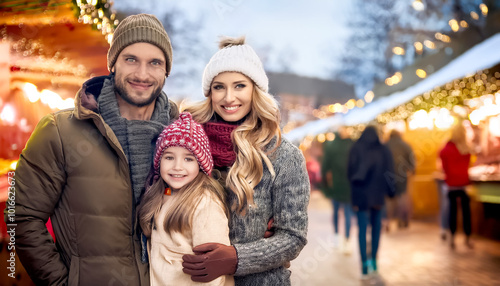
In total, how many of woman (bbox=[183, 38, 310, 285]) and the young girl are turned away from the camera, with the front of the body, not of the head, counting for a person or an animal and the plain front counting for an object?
0

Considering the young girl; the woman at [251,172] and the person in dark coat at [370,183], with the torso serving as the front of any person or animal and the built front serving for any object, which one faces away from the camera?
the person in dark coat

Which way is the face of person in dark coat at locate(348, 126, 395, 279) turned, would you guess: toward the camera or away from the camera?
away from the camera

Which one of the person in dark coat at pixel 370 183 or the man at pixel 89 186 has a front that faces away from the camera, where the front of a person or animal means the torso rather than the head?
the person in dark coat

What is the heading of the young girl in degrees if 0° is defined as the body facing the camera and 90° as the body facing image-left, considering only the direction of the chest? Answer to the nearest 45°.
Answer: approximately 45°

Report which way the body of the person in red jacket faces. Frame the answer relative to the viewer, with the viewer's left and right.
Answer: facing away from the viewer and to the left of the viewer

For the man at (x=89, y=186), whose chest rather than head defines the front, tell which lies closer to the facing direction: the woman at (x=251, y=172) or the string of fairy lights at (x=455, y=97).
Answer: the woman

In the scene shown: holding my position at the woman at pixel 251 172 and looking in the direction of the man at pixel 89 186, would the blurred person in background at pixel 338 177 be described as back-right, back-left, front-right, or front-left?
back-right

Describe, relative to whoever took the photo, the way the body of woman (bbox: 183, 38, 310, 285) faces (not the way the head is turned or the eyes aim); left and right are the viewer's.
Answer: facing the viewer and to the left of the viewer

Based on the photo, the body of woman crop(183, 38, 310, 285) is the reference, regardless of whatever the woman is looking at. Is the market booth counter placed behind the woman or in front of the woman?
behind

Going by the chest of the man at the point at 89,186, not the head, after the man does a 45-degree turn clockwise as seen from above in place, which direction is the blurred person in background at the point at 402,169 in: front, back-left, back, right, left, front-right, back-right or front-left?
back-left

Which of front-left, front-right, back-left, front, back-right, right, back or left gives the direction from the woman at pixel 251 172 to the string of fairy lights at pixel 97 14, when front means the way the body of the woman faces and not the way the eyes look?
right

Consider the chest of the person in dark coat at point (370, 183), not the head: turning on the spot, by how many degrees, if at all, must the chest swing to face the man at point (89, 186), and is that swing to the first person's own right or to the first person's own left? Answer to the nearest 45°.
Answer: approximately 180°

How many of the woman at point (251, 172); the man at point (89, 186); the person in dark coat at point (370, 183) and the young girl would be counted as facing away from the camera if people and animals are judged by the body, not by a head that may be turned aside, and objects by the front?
1

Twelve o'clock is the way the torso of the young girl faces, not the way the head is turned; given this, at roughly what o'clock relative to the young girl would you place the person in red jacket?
The person in red jacket is roughly at 6 o'clock from the young girl.

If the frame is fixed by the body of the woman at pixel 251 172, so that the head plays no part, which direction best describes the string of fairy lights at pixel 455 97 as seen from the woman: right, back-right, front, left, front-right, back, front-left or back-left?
back

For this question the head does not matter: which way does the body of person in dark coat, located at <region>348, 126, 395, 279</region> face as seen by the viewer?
away from the camera

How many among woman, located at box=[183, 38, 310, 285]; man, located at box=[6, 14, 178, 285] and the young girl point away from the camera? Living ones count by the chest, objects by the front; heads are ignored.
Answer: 0
